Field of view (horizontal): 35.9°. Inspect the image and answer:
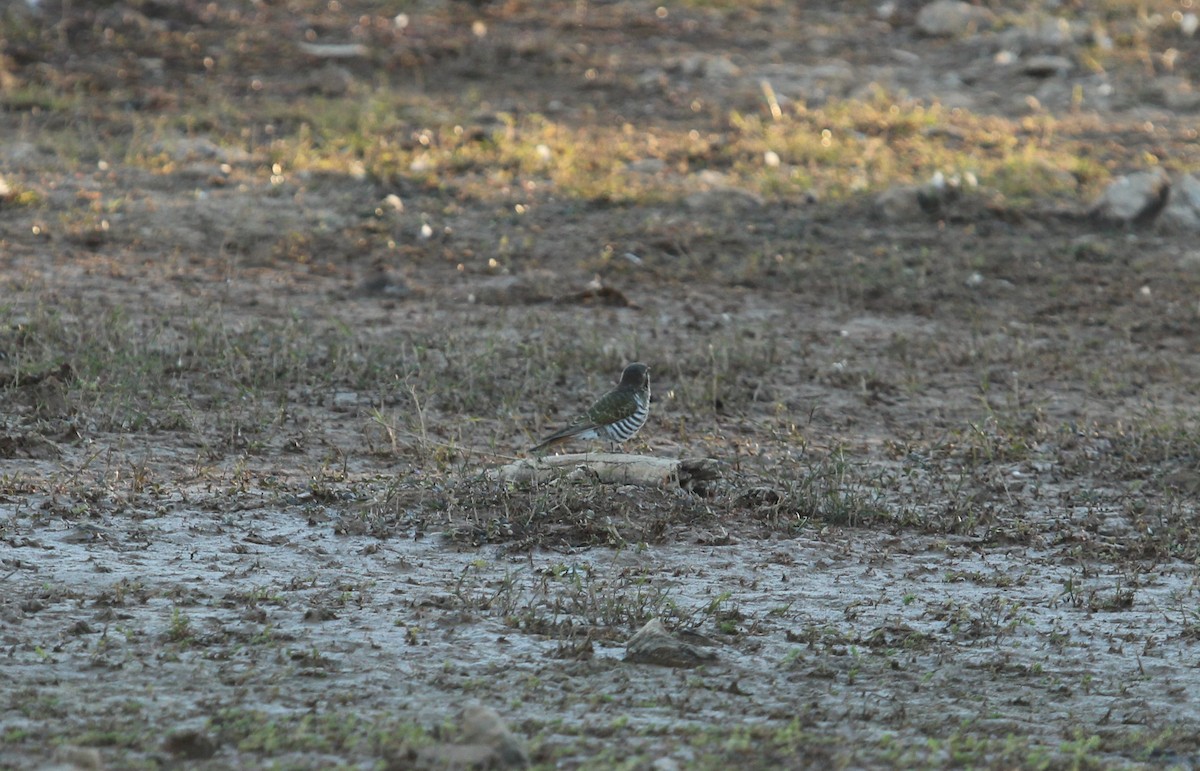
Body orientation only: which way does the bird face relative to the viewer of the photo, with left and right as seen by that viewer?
facing to the right of the viewer

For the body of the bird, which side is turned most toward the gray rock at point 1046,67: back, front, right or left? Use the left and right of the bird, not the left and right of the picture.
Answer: left

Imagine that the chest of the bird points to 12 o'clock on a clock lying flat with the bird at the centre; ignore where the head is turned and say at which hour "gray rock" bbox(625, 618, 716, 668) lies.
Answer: The gray rock is roughly at 3 o'clock from the bird.

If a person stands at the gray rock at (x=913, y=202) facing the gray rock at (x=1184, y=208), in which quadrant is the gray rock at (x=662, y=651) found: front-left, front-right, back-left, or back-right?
back-right

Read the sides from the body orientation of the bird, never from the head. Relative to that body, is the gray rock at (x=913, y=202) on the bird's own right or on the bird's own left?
on the bird's own left

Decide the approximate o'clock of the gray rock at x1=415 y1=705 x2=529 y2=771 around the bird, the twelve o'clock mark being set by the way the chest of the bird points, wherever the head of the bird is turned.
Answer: The gray rock is roughly at 3 o'clock from the bird.

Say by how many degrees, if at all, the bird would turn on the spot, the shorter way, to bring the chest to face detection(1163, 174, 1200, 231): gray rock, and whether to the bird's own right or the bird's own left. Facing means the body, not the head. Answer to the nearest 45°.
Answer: approximately 45° to the bird's own left

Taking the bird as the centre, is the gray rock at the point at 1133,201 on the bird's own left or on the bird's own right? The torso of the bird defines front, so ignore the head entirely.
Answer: on the bird's own left
